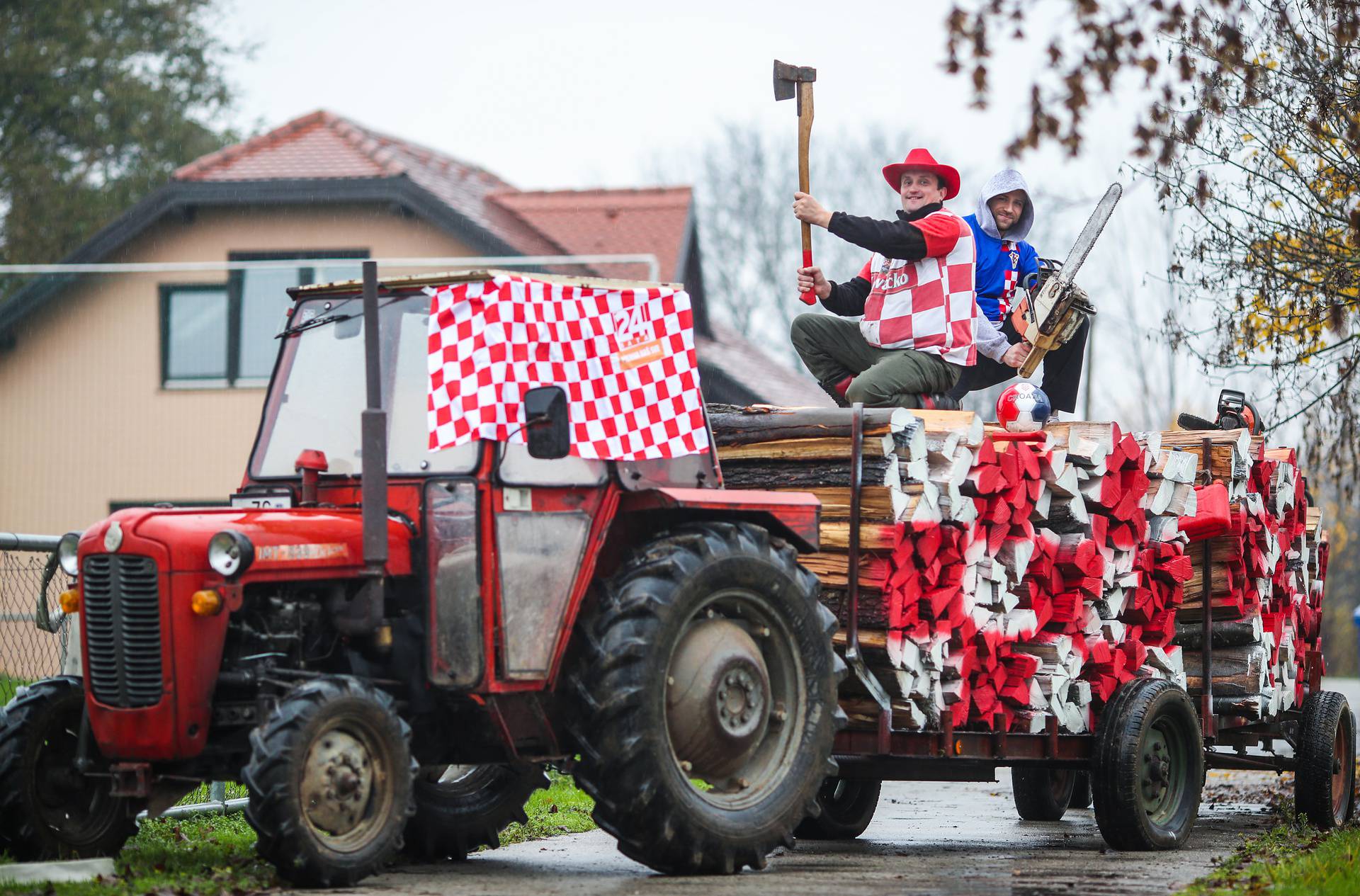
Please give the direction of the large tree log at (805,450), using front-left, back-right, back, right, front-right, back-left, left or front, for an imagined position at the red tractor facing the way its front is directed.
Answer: back

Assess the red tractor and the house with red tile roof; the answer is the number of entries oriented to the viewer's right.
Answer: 0

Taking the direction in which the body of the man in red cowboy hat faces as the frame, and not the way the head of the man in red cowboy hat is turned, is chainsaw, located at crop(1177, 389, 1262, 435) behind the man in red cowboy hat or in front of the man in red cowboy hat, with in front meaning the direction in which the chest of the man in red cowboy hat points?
behind

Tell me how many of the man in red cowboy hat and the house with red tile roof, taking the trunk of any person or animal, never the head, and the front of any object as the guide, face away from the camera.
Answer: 0

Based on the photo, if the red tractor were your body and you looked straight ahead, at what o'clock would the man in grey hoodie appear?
The man in grey hoodie is roughly at 6 o'clock from the red tractor.

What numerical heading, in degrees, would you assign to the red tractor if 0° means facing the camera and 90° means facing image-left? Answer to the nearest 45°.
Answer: approximately 45°

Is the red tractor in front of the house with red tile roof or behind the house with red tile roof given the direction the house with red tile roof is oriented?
in front

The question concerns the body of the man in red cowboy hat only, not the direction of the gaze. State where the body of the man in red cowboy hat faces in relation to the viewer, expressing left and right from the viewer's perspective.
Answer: facing the viewer and to the left of the viewer

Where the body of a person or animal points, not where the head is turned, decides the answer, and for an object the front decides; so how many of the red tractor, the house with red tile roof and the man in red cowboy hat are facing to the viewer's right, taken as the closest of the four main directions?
0

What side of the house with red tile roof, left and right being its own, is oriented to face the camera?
front

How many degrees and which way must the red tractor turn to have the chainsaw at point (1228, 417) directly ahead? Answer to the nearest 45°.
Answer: approximately 180°

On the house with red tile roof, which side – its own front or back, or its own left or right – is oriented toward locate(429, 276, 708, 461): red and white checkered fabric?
front
